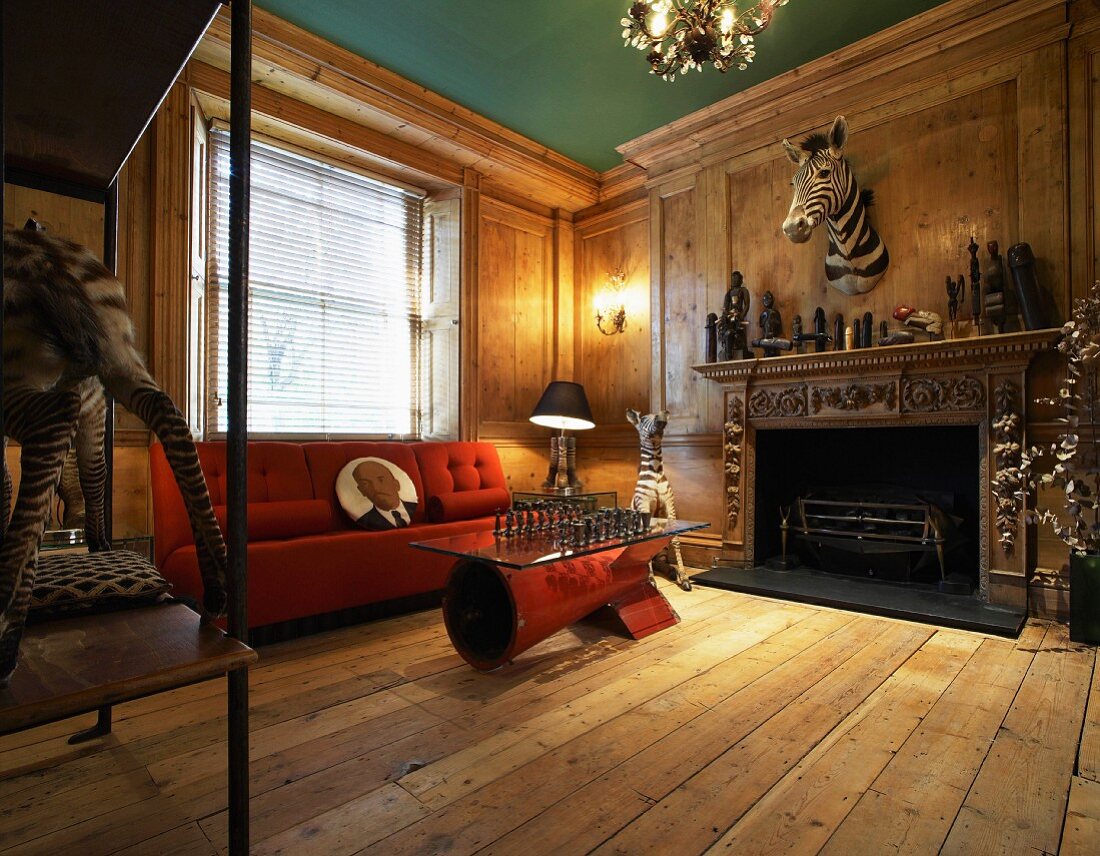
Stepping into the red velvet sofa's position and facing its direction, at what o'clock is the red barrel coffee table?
The red barrel coffee table is roughly at 12 o'clock from the red velvet sofa.

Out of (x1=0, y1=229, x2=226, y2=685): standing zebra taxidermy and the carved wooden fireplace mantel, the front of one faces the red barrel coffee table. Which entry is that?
the carved wooden fireplace mantel

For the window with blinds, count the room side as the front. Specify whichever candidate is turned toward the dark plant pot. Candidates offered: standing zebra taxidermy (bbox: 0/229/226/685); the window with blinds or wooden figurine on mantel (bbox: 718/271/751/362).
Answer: the window with blinds

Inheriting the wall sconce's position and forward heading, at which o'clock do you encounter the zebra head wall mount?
The zebra head wall mount is roughly at 9 o'clock from the wall sconce.

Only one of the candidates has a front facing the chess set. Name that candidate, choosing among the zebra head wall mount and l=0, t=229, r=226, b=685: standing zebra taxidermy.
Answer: the zebra head wall mount

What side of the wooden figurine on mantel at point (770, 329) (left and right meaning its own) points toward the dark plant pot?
left

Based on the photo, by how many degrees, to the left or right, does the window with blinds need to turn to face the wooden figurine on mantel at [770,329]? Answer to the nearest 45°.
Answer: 0° — it already faces it

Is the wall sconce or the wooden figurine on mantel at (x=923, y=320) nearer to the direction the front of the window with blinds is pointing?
the wooden figurine on mantel
